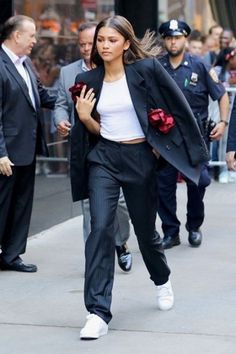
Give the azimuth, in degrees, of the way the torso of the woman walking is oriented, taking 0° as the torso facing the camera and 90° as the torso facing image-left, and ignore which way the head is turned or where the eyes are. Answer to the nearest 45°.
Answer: approximately 45°

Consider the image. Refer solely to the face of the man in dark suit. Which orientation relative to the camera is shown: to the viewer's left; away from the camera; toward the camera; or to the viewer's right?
to the viewer's right

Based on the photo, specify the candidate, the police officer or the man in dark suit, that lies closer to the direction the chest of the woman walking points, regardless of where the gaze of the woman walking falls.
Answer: the man in dark suit

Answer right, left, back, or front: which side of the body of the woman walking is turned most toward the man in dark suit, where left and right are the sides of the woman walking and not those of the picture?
right
